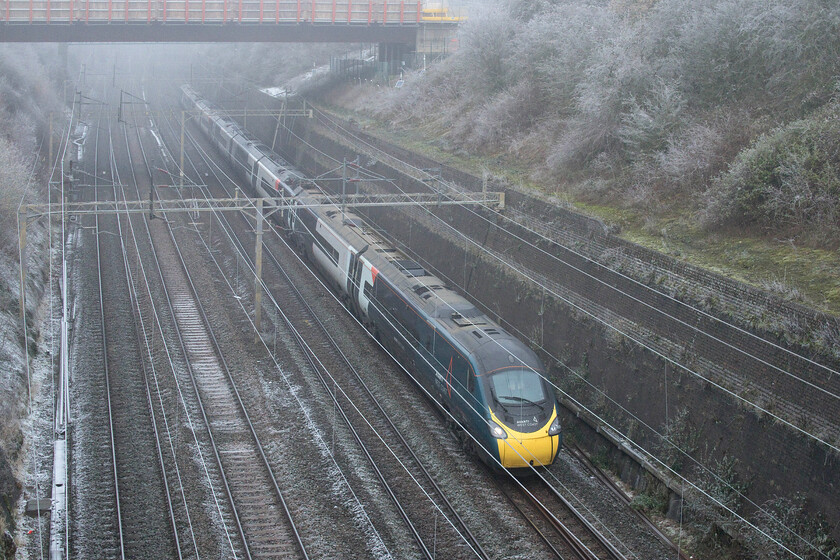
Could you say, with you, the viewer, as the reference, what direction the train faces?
facing the viewer and to the right of the viewer

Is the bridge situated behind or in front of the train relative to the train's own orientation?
behind

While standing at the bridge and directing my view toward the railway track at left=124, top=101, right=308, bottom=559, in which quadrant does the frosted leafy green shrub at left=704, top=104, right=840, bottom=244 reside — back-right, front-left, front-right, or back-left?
front-left

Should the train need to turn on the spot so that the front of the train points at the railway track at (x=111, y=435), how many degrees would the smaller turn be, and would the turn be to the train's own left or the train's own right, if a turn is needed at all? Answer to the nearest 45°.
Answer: approximately 135° to the train's own right
